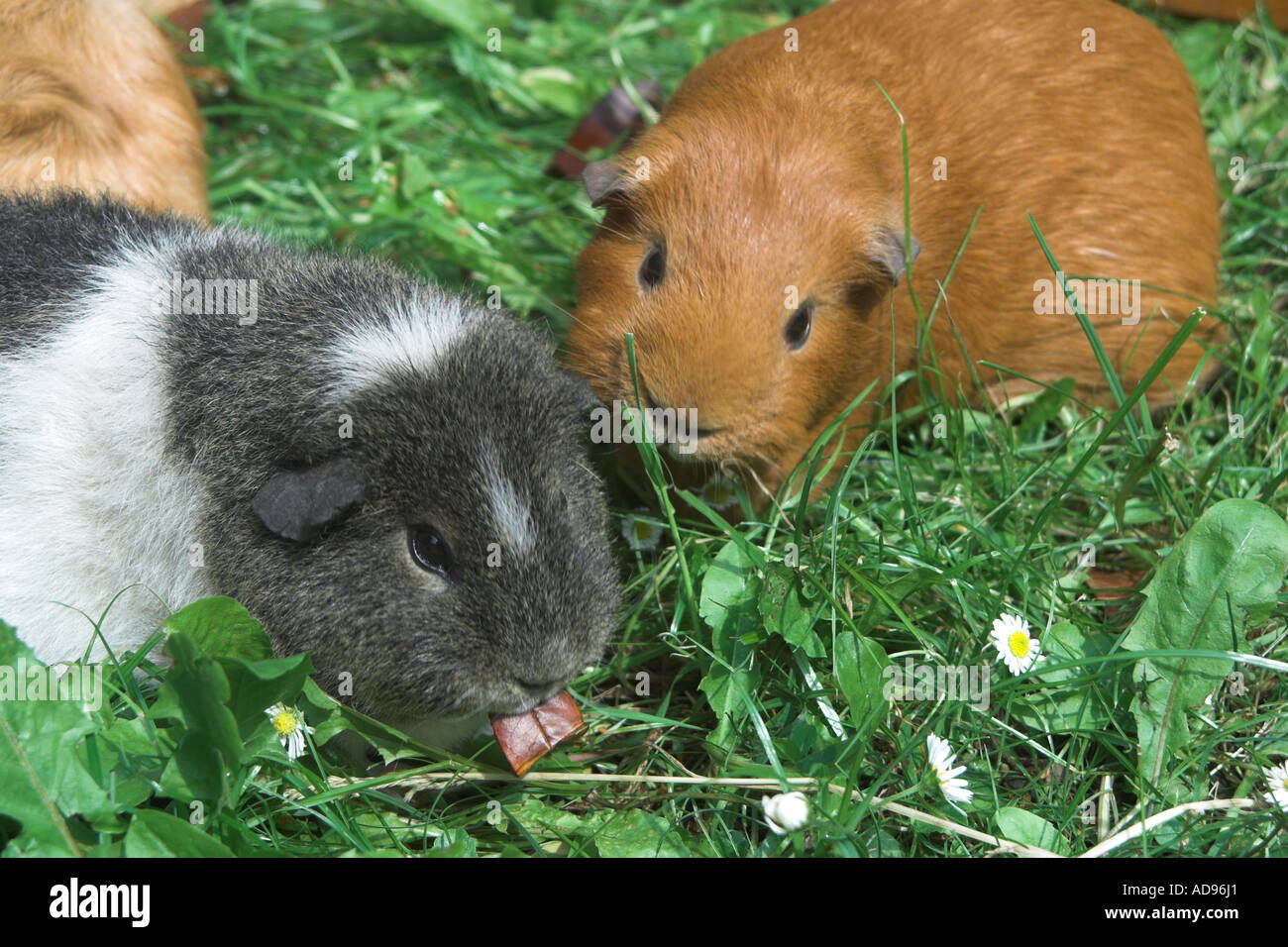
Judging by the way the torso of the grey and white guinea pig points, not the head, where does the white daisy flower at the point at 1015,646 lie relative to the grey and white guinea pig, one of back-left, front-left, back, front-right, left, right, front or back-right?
front-left

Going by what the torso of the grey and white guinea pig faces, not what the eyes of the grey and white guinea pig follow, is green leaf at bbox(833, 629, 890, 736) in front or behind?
in front

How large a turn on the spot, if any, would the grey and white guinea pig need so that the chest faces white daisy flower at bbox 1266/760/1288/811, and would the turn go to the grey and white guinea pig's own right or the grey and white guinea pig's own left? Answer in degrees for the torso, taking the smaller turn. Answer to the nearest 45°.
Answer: approximately 45° to the grey and white guinea pig's own left

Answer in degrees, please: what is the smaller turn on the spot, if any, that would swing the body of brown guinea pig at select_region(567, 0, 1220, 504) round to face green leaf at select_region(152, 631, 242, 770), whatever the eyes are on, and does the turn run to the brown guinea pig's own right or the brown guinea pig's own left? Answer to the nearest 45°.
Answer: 0° — it already faces it

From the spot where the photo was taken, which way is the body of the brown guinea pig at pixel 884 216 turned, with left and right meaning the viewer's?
facing the viewer and to the left of the viewer

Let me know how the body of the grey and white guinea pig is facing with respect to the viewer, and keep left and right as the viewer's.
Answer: facing the viewer and to the right of the viewer

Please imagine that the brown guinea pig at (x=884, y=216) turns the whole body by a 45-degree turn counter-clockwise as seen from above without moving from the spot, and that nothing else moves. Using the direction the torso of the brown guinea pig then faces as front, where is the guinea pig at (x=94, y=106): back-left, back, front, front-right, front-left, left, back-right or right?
right

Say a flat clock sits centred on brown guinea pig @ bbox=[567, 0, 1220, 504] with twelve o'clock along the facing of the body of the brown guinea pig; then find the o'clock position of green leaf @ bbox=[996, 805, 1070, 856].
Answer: The green leaf is roughly at 10 o'clock from the brown guinea pig.

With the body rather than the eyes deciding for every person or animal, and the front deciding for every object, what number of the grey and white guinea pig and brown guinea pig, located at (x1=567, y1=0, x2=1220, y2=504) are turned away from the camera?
0
